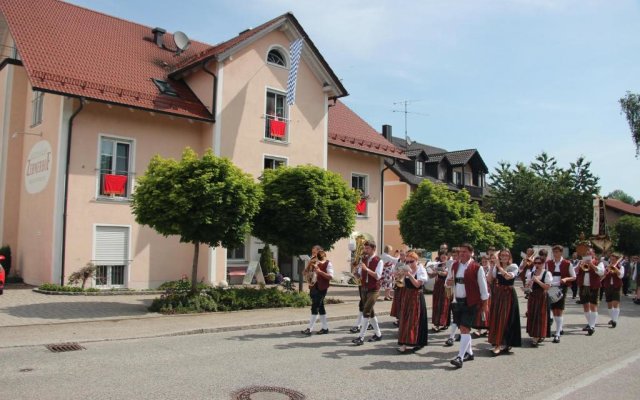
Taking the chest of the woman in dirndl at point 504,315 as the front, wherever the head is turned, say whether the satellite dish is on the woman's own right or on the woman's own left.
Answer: on the woman's own right

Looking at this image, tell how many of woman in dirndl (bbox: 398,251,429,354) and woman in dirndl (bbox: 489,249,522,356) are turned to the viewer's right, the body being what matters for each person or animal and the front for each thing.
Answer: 0

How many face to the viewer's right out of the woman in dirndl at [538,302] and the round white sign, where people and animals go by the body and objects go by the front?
0

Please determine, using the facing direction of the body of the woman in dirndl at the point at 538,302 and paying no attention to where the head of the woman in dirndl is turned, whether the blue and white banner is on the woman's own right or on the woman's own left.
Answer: on the woman's own right

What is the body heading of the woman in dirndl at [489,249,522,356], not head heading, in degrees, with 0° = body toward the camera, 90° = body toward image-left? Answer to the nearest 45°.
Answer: approximately 45°

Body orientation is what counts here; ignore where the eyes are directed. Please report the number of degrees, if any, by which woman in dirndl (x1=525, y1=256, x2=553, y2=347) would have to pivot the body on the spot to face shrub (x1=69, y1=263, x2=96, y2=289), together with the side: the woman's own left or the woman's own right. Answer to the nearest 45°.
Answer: approximately 45° to the woman's own right

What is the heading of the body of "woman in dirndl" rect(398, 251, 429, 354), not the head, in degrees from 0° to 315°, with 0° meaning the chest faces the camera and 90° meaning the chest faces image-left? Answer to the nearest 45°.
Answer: approximately 45°

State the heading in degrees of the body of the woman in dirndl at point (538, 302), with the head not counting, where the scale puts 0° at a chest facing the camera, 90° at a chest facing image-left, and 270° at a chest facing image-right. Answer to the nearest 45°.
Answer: approximately 45°

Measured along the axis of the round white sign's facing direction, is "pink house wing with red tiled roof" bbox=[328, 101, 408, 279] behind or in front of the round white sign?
behind

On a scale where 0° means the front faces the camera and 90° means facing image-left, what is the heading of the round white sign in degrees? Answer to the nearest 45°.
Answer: approximately 45°
